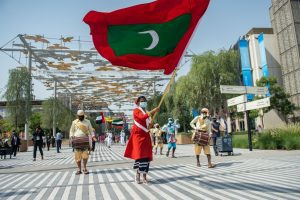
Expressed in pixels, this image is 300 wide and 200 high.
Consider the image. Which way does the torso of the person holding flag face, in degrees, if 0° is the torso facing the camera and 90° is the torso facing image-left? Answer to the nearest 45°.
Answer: approximately 315°

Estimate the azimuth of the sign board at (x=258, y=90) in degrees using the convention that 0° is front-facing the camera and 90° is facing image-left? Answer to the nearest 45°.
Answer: approximately 0°

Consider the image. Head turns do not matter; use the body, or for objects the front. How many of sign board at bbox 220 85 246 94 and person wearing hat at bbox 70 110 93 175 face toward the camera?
2

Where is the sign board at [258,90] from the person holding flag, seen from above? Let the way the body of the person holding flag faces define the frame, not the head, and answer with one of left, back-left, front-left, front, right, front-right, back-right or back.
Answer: left

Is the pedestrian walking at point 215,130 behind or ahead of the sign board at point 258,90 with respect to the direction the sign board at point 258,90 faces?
ahead

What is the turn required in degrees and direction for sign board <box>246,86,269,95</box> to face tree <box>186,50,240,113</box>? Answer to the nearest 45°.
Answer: approximately 180°

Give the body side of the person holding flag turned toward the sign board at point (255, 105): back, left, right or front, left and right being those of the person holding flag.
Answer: left

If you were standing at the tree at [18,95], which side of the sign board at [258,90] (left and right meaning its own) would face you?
right
